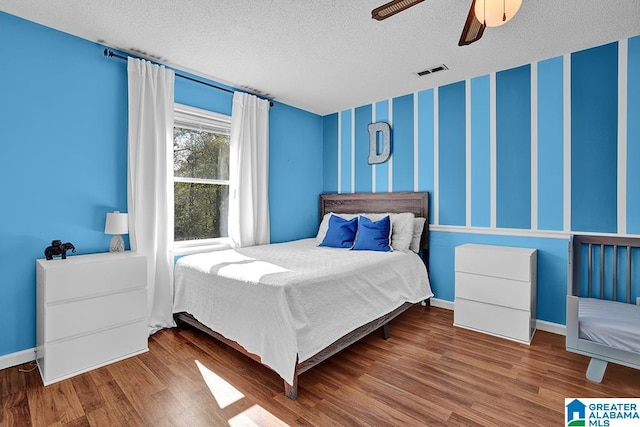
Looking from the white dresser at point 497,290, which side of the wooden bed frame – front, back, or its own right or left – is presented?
left

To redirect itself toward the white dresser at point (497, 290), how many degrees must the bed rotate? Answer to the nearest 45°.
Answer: approximately 135° to its left

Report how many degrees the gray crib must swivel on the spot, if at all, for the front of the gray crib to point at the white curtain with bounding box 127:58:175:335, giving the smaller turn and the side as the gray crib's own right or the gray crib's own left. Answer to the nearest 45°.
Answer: approximately 45° to the gray crib's own right

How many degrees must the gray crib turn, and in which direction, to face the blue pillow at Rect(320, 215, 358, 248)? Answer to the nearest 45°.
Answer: approximately 90° to its right

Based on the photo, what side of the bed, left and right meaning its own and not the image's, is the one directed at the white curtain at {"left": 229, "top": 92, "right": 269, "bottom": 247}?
right

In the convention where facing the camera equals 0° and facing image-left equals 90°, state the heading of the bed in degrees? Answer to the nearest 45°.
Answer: approximately 45°
